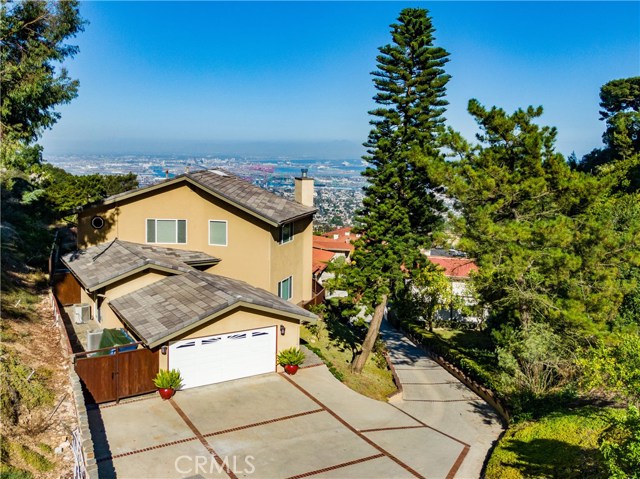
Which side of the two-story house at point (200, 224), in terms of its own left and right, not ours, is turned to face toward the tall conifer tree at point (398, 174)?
left

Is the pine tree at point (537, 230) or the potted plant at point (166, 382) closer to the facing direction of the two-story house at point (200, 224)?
the potted plant

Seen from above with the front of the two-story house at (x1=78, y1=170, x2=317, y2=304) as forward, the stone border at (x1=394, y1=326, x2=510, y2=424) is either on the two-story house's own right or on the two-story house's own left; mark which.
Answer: on the two-story house's own left

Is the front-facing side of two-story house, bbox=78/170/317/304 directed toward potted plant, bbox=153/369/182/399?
yes

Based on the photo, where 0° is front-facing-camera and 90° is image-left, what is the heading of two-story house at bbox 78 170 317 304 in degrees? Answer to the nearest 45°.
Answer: approximately 0°

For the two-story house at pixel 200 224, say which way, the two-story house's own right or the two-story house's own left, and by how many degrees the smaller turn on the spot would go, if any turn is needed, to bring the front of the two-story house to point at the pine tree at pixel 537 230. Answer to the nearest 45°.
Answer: approximately 45° to the two-story house's own left

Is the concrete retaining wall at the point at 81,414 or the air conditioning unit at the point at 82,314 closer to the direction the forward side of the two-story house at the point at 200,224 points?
the concrete retaining wall

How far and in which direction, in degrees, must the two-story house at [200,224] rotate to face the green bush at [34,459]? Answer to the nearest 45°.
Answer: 0° — it already faces it

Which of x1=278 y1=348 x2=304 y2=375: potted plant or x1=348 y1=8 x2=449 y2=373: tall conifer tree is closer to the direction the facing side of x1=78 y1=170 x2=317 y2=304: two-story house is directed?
the potted plant
